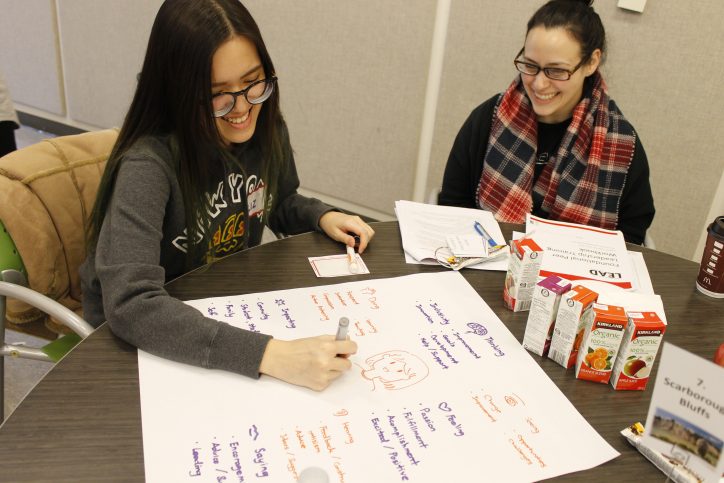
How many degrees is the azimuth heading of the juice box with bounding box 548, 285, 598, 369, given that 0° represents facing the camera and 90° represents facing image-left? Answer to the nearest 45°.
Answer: approximately 315°

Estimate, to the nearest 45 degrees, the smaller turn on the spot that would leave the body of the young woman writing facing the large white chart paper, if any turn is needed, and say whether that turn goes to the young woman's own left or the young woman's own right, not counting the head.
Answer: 0° — they already face it

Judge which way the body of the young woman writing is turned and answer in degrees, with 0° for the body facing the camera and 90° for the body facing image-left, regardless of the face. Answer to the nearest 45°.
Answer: approximately 315°

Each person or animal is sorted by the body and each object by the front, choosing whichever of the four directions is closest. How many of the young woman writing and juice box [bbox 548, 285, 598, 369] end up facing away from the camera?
0

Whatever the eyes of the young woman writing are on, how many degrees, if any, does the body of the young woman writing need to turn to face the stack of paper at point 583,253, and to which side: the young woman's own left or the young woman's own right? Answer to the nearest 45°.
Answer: approximately 45° to the young woman's own left

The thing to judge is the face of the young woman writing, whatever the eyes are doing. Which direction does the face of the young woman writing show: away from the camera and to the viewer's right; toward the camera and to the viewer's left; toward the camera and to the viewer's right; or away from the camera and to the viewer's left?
toward the camera and to the viewer's right

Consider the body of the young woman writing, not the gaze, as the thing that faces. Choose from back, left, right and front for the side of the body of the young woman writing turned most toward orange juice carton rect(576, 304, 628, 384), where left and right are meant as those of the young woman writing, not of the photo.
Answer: front

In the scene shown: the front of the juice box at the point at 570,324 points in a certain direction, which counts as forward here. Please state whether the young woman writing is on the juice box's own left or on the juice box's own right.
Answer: on the juice box's own right

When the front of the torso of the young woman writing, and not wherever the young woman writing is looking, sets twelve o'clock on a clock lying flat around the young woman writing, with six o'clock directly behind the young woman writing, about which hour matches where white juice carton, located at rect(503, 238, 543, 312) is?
The white juice carton is roughly at 11 o'clock from the young woman writing.
